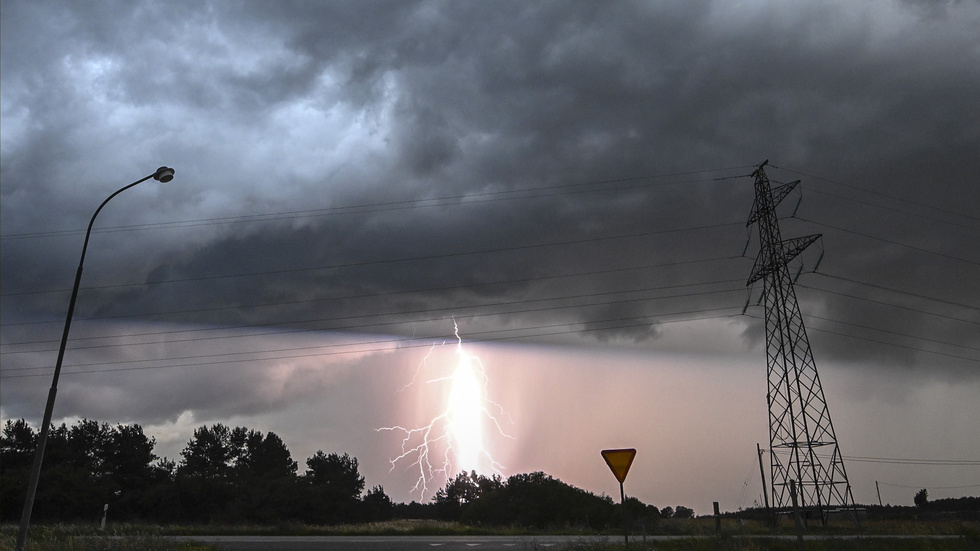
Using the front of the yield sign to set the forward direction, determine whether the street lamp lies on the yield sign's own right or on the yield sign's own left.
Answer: on the yield sign's own right

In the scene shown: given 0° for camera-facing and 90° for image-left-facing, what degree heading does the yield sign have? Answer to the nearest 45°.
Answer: approximately 0°
